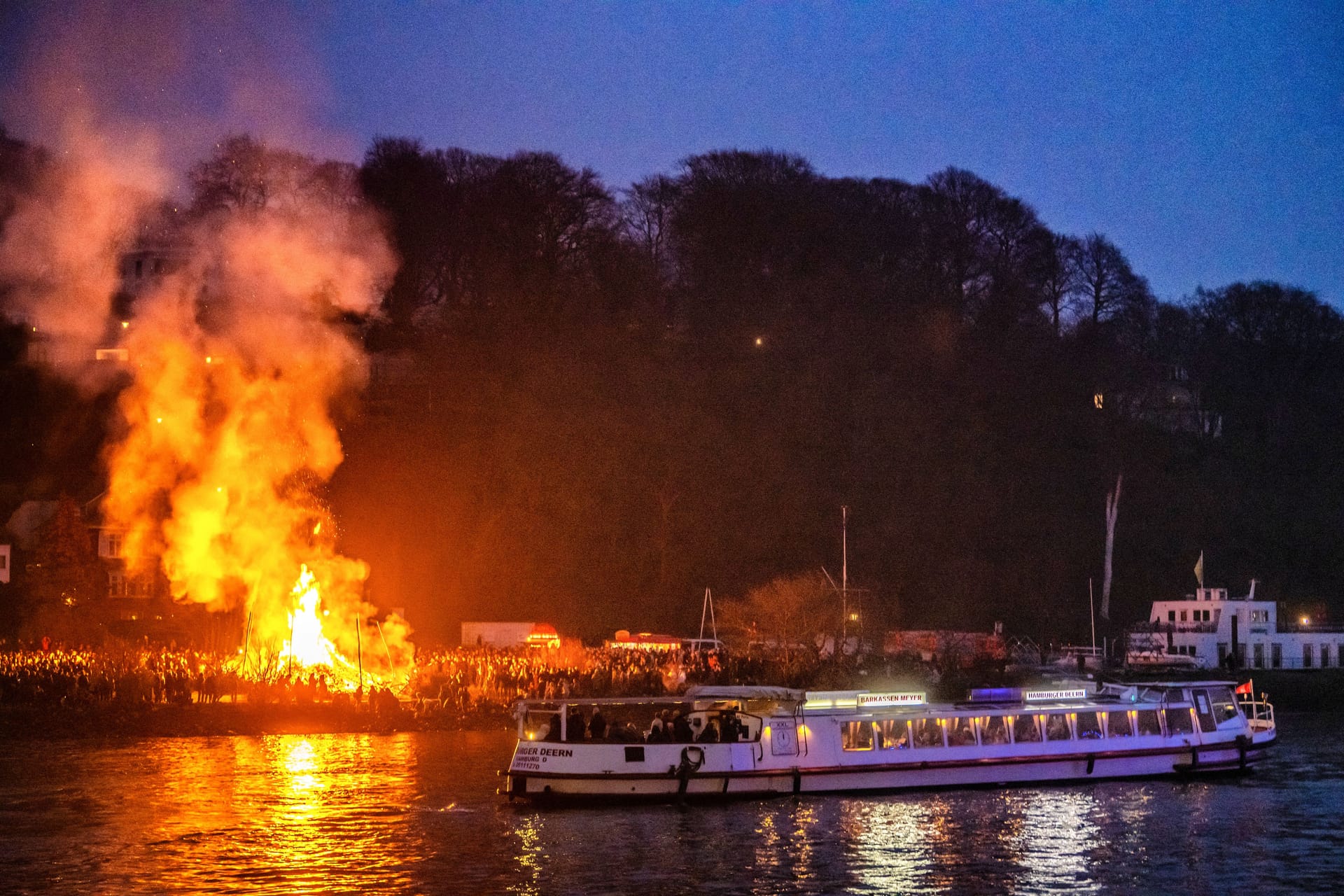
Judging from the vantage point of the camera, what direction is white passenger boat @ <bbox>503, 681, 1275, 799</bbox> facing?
facing to the right of the viewer
